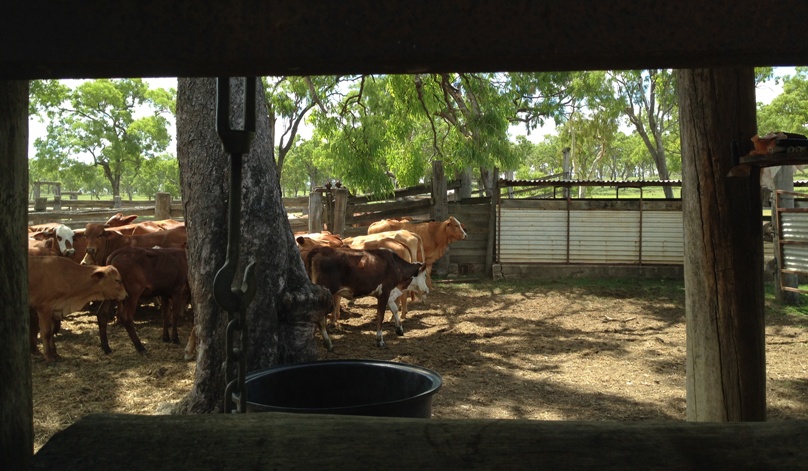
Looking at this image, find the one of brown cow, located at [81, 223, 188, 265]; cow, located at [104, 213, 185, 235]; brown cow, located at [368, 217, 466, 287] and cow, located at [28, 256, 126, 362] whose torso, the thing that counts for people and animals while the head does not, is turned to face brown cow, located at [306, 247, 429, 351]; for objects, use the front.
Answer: cow, located at [28, 256, 126, 362]

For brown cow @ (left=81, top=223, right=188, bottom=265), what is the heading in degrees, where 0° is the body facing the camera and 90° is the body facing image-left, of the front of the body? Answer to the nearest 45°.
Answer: approximately 90°

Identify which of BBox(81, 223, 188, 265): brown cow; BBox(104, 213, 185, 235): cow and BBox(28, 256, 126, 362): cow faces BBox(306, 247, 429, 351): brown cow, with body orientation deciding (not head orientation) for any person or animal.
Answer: BBox(28, 256, 126, 362): cow

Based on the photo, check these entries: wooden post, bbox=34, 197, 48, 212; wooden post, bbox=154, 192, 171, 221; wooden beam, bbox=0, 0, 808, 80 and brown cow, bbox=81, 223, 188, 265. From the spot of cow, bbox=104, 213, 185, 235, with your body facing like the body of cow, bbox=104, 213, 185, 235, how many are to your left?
2

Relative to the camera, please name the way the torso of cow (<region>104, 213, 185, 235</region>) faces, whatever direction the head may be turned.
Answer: to the viewer's left

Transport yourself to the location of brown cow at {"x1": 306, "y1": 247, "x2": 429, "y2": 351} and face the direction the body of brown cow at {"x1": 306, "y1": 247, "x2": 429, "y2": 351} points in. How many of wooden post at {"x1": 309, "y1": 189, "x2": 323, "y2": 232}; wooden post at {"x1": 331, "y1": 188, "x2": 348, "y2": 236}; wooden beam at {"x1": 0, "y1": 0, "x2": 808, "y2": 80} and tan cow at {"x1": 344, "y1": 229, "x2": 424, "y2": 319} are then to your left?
3

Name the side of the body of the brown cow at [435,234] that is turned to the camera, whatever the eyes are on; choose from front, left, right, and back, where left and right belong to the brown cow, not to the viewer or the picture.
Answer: right

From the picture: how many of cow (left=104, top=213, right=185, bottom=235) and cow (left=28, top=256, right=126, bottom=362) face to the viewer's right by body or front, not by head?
1

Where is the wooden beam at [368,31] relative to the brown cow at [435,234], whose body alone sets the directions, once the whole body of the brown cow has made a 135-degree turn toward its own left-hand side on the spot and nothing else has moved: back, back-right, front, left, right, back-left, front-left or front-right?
back-left

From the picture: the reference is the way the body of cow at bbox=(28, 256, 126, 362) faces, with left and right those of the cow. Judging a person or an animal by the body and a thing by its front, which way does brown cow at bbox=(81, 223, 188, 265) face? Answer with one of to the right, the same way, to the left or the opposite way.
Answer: the opposite way

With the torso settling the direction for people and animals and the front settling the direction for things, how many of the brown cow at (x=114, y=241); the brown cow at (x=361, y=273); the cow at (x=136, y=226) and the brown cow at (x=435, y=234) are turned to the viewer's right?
2

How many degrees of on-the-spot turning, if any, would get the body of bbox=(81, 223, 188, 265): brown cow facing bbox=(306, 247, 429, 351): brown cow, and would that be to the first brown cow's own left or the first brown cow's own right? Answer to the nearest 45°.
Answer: approximately 135° to the first brown cow's own left

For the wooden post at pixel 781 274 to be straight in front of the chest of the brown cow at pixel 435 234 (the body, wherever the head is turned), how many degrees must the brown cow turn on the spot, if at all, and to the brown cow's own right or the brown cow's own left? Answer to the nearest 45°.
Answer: approximately 45° to the brown cow's own right

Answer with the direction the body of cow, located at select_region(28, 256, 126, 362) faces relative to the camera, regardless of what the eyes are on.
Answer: to the viewer's right

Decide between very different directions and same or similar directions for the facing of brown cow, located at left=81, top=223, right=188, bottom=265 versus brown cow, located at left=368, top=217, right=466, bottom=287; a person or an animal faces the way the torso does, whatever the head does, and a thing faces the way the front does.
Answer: very different directions

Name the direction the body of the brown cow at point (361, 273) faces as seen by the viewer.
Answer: to the viewer's right

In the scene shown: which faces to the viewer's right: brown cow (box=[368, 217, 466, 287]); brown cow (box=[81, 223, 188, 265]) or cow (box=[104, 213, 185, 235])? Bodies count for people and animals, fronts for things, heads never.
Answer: brown cow (box=[368, 217, 466, 287])

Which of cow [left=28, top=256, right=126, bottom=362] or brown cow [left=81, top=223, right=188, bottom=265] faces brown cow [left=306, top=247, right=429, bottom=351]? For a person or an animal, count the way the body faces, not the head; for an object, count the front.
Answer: the cow
